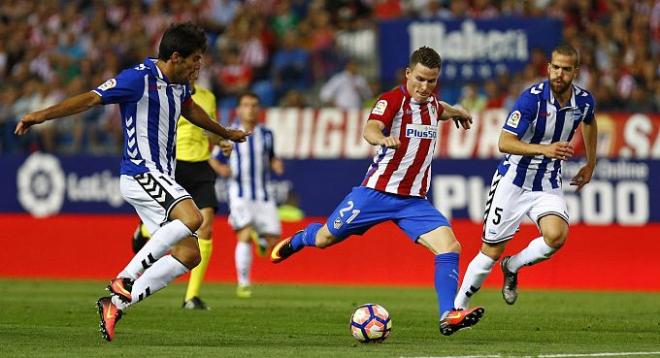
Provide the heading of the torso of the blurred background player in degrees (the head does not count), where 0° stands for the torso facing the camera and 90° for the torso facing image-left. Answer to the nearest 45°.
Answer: approximately 0°

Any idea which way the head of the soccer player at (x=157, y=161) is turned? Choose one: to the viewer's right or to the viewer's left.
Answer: to the viewer's right

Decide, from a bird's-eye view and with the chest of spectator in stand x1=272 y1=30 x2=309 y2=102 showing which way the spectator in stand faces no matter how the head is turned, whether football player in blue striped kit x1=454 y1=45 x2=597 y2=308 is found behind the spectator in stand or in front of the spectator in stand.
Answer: in front

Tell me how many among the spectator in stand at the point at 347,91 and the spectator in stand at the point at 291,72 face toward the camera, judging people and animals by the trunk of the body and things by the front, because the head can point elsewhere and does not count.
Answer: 2

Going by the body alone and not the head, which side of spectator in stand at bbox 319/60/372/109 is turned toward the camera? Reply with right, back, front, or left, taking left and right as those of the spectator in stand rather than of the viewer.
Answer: front

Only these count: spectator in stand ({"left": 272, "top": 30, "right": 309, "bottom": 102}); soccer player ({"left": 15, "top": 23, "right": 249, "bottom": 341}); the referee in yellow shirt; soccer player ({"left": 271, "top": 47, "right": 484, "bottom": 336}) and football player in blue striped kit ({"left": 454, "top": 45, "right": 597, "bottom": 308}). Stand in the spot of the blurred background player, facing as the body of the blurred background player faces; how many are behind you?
1

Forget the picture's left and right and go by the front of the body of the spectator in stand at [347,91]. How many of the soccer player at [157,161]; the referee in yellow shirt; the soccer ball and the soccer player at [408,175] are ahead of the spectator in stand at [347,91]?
4

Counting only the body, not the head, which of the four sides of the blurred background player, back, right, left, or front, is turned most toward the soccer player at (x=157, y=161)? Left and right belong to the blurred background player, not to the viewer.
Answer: front

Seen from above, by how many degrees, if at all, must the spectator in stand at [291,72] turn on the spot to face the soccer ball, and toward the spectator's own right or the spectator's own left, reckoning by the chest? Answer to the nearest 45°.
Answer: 0° — they already face it

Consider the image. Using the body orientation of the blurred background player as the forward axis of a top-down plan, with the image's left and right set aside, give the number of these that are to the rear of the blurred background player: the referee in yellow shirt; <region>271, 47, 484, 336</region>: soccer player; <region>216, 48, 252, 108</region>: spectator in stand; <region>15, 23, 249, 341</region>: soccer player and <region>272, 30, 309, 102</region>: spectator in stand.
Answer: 2

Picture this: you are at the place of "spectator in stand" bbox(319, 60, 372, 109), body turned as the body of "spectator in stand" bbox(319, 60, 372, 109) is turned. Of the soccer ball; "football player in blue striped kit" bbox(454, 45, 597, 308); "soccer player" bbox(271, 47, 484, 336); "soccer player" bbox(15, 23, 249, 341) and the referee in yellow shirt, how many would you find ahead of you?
5
